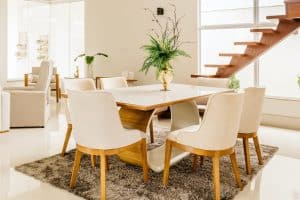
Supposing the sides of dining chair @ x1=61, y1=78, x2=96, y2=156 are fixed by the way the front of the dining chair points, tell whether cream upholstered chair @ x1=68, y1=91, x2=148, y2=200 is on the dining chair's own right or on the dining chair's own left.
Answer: on the dining chair's own right

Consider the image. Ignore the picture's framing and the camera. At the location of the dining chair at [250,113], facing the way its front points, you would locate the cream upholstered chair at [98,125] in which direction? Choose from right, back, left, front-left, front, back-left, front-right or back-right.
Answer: left

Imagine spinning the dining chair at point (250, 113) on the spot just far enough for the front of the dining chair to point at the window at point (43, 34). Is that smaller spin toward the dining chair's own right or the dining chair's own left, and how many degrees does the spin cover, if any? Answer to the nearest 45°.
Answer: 0° — it already faces it

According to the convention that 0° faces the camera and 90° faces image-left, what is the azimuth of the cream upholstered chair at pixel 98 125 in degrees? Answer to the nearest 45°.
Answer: approximately 225°

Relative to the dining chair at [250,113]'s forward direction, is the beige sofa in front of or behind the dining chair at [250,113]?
in front

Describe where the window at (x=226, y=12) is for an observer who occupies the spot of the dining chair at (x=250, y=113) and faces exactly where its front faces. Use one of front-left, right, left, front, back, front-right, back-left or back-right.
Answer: front-right

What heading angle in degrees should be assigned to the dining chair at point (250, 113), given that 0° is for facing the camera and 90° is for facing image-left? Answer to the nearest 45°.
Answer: approximately 135°

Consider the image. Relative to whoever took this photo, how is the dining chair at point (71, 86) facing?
facing away from the viewer and to the right of the viewer

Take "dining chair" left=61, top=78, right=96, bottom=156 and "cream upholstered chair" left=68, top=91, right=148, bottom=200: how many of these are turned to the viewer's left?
0
